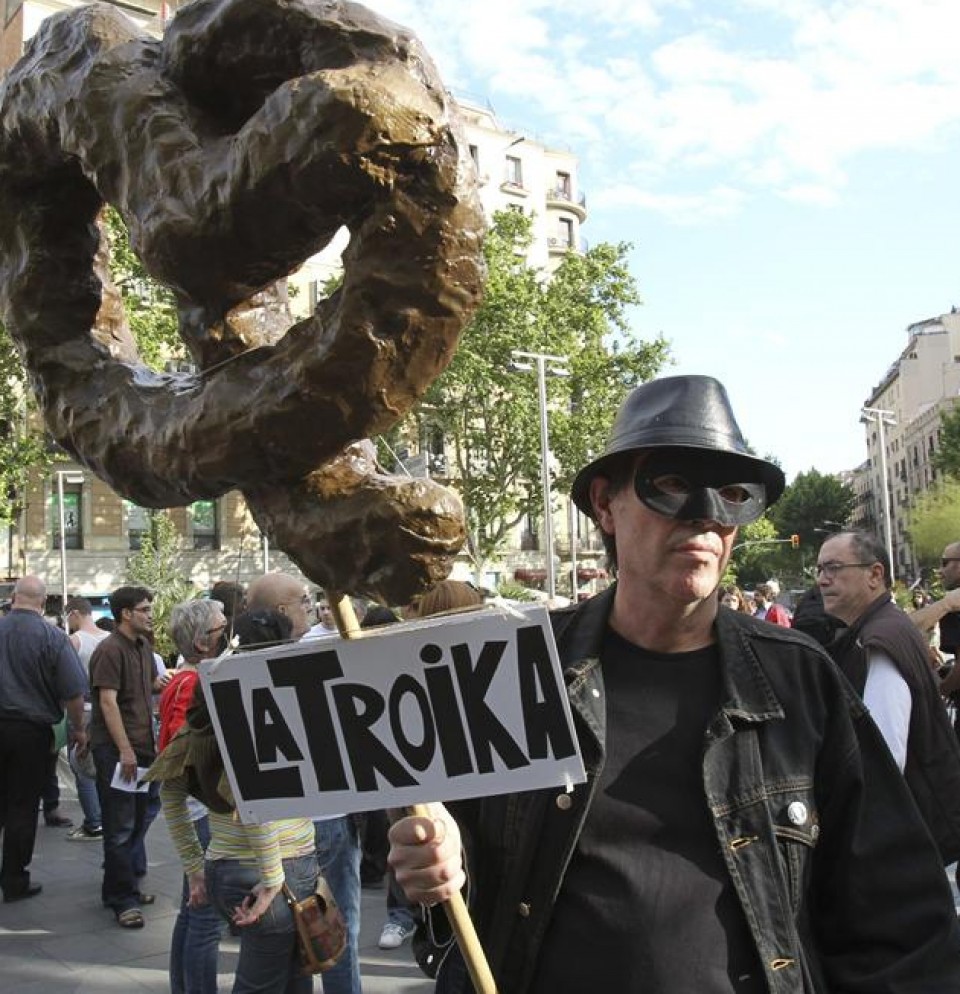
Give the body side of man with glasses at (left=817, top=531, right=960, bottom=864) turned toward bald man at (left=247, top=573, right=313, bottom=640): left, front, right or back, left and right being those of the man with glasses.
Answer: front

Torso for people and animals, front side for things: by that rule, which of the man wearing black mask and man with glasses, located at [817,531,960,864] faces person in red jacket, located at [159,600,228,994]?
the man with glasses

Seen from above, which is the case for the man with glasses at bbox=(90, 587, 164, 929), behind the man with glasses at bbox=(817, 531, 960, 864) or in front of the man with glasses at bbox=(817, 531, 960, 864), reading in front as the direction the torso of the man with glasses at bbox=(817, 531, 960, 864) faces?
in front

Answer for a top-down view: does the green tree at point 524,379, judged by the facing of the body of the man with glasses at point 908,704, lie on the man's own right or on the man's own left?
on the man's own right

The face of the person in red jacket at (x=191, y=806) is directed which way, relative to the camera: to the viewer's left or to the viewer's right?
to the viewer's right

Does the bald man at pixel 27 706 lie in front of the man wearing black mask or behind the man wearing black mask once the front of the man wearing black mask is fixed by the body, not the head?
behind

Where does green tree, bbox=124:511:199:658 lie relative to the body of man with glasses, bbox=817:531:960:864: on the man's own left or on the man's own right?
on the man's own right
